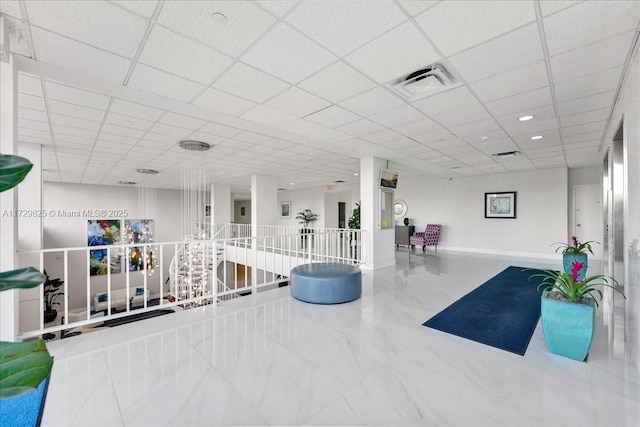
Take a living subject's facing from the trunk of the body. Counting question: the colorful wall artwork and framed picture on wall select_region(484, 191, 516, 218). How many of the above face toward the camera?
2

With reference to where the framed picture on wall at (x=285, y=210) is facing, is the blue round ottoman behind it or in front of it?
in front

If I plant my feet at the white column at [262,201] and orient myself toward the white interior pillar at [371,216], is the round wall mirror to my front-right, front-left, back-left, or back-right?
front-left

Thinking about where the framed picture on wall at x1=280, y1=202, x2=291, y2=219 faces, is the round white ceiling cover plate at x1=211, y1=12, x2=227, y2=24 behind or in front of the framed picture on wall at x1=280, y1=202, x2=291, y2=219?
in front

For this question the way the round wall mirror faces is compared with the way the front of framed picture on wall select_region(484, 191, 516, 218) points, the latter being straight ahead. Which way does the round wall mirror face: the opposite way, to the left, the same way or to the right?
the same way

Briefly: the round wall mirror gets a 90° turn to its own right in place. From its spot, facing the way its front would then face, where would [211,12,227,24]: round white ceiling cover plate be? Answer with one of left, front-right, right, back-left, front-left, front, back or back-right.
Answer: left

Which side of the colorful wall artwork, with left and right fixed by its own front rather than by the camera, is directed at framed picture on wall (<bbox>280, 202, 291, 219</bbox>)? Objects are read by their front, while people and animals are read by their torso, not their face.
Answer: left

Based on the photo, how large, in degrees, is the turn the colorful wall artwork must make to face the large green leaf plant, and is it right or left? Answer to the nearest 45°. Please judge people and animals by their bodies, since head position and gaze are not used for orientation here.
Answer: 0° — it already faces it

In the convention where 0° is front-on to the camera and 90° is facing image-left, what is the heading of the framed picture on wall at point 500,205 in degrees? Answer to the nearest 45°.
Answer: approximately 0°

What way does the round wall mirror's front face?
toward the camera

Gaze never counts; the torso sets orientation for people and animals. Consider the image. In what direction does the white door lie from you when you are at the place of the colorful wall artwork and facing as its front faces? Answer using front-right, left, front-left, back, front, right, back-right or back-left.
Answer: front-left

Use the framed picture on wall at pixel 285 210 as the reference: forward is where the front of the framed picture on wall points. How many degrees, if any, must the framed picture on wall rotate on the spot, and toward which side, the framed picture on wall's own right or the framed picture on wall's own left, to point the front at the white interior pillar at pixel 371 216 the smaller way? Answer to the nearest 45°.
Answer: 0° — it already faces it

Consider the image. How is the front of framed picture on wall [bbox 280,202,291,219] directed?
toward the camera

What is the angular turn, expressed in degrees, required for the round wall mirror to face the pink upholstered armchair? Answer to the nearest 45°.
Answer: approximately 45° to its left

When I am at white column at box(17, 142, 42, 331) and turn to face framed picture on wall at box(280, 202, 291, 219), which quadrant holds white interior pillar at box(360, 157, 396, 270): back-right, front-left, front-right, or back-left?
front-right

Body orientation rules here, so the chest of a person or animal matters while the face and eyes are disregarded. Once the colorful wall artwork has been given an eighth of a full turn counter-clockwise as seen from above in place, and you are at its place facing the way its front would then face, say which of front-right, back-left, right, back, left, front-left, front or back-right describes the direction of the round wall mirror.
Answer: front

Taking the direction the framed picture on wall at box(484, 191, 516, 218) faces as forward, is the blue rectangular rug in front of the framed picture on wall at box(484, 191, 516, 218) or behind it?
in front
